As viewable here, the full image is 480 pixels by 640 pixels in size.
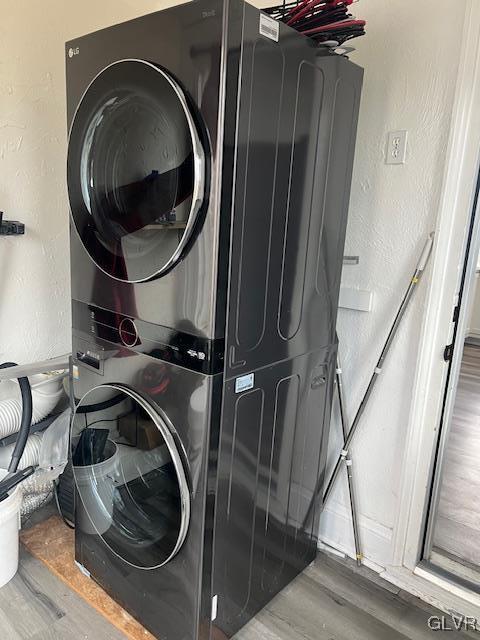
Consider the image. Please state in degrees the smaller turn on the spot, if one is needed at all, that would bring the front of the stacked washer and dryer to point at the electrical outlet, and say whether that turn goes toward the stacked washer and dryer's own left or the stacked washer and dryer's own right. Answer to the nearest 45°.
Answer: approximately 180°

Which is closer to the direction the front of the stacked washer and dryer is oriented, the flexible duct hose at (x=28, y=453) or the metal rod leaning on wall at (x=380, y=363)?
the flexible duct hose

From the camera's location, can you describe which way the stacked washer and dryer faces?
facing the viewer and to the left of the viewer

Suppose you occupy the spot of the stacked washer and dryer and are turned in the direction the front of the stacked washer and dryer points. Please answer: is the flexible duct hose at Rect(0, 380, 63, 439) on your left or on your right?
on your right

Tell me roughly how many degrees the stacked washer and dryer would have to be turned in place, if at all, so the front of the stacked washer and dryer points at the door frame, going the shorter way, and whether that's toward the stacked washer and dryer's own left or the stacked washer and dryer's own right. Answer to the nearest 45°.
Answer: approximately 135° to the stacked washer and dryer's own left

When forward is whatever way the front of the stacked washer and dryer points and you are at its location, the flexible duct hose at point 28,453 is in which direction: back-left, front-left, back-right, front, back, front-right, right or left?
right
